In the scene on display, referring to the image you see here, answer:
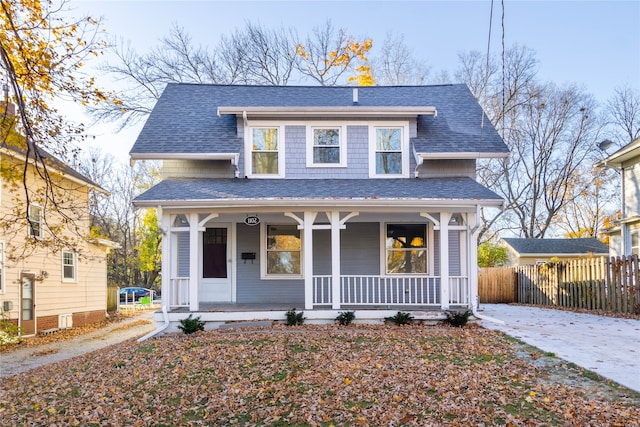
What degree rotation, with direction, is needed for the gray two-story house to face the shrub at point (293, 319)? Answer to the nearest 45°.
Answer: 0° — it already faces it

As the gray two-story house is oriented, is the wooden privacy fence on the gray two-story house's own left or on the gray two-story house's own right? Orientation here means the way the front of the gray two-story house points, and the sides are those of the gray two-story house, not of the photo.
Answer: on the gray two-story house's own left

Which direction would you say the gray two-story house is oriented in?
toward the camera

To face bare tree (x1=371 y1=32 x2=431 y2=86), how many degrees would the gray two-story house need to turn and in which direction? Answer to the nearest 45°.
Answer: approximately 180°

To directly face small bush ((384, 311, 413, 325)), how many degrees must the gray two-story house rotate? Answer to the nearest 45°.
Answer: approximately 45° to its left

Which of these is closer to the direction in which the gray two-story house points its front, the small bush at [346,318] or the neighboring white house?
the small bush

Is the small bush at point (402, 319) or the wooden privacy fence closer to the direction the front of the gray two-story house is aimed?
the small bush

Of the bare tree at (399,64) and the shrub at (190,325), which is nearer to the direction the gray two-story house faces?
the shrub

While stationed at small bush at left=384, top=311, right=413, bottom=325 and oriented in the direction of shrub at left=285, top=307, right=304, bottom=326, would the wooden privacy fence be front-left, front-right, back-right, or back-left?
back-right
